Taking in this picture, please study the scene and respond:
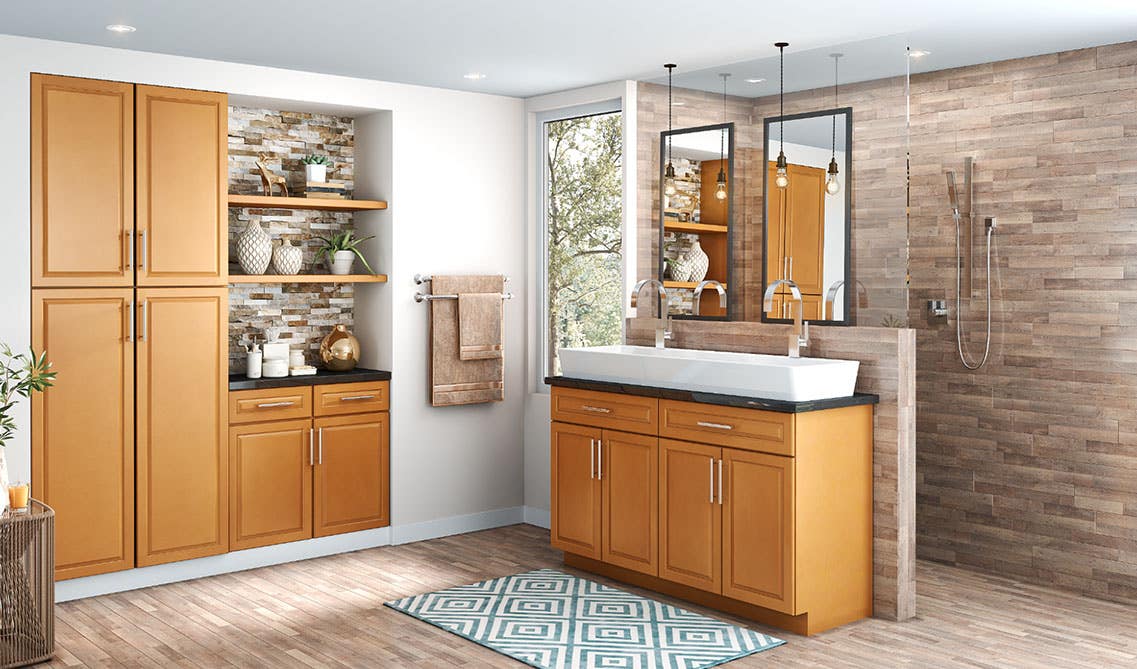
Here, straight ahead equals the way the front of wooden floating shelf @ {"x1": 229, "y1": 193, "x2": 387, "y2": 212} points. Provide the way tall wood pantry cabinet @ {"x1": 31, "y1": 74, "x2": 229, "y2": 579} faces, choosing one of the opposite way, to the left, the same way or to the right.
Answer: the same way

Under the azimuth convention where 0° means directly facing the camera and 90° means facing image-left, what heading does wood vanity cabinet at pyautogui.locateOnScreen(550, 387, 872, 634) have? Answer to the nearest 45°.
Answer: approximately 45°

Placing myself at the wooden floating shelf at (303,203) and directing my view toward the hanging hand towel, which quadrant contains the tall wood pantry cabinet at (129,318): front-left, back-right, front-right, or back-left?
back-right

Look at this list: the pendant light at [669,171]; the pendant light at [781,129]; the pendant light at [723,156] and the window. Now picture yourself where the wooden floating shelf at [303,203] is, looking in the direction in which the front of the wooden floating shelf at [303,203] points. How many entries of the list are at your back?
0

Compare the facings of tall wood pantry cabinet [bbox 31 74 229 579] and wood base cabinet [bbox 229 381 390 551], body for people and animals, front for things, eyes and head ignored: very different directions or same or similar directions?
same or similar directions

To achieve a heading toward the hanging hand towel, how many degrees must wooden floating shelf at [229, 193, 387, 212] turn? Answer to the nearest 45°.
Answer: approximately 45° to its left

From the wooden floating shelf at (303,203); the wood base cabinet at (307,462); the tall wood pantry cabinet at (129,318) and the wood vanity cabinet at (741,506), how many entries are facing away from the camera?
0

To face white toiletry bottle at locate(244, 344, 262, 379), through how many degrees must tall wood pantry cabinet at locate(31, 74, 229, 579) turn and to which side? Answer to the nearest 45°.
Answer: approximately 90° to its left

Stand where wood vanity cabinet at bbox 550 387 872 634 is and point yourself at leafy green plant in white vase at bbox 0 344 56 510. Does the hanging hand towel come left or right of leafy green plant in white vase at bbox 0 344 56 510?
right

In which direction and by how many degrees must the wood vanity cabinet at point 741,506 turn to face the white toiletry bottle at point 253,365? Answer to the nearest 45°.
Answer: approximately 45° to its right

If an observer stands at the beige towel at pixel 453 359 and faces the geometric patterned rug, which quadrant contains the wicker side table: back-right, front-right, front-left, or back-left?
front-right

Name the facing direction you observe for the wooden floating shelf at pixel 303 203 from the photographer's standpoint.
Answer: facing the viewer and to the right of the viewer

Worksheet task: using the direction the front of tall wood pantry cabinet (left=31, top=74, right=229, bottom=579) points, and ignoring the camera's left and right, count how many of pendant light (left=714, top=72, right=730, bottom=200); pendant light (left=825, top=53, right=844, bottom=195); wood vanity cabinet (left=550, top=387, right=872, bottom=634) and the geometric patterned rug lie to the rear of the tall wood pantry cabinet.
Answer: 0

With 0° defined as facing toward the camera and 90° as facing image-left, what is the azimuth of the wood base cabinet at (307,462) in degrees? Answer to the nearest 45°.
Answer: approximately 315°

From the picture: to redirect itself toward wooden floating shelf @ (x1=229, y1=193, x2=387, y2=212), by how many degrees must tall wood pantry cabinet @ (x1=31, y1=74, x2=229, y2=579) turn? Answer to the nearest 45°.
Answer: approximately 90° to its left

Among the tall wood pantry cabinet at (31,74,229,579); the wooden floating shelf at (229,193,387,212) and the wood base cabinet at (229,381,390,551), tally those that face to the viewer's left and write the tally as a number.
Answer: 0
